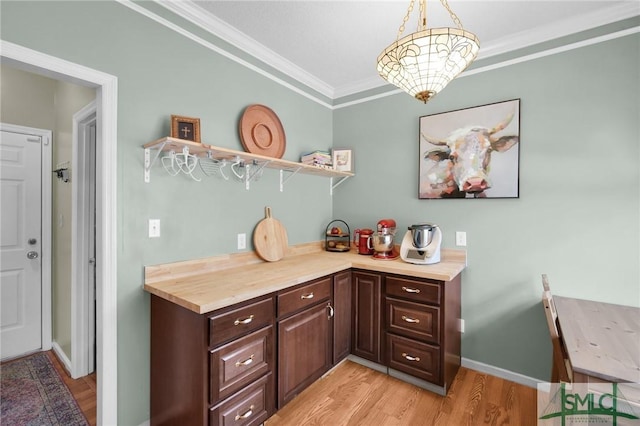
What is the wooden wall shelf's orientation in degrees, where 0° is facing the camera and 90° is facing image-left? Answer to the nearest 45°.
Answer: approximately 315°

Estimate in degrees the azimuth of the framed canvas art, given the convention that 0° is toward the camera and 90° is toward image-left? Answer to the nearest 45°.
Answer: approximately 45°

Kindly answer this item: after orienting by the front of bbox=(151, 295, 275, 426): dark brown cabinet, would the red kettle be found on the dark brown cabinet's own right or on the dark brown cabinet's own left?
on the dark brown cabinet's own left

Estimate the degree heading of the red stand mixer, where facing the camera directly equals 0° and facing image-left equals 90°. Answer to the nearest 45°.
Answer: approximately 45°
